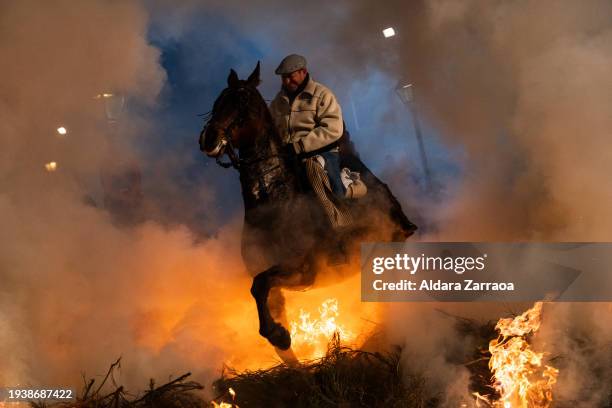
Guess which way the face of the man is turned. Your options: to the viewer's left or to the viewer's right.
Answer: to the viewer's left

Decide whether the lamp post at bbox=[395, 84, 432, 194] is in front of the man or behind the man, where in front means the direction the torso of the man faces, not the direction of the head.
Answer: behind

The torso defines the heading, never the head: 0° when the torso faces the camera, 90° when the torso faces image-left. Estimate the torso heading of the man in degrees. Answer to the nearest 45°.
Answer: approximately 45°

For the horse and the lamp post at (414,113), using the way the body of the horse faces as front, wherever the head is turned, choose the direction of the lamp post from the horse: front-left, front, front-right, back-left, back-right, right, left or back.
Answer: back

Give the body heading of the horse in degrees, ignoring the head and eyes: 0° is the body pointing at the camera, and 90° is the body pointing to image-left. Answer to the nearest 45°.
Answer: approximately 45°
